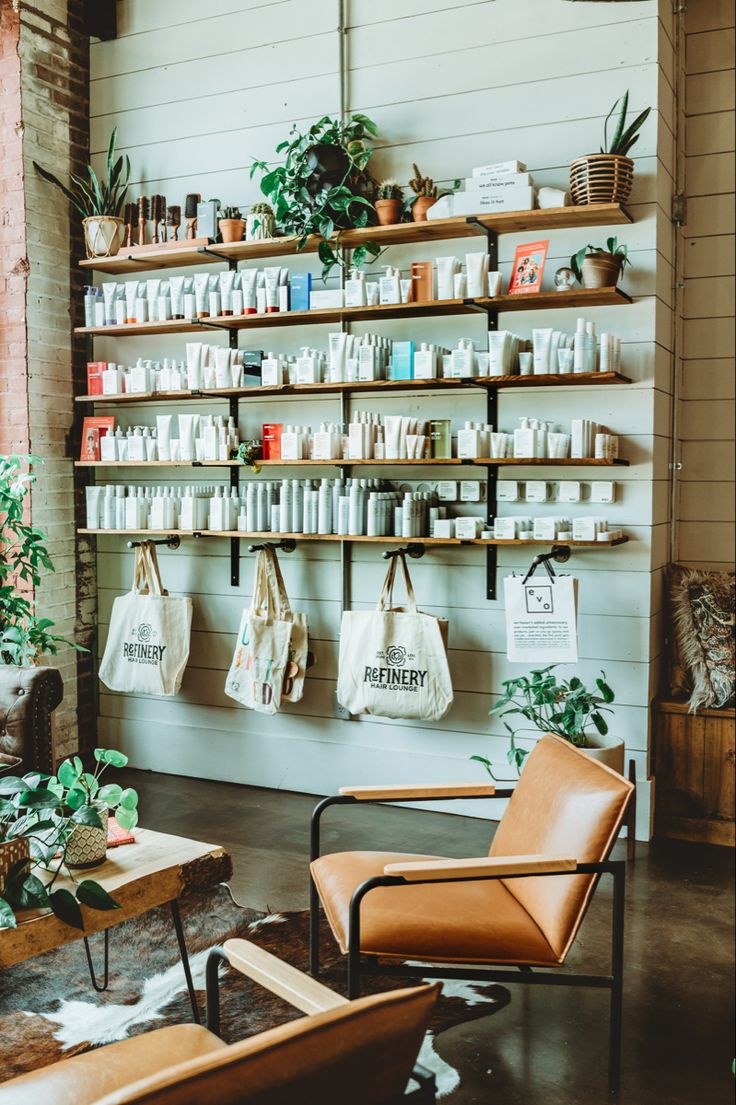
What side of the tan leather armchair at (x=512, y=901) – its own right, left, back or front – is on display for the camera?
left

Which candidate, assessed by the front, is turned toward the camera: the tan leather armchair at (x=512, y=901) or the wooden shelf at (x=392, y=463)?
the wooden shelf

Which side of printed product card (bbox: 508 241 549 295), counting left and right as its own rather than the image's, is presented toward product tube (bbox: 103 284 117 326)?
right

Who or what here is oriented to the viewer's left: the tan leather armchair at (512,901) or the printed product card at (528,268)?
the tan leather armchair

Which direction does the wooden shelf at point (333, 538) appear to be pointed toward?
toward the camera

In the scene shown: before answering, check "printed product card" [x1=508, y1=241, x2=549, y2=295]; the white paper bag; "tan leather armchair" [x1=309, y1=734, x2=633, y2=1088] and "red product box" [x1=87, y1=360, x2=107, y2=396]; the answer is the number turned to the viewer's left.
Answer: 1

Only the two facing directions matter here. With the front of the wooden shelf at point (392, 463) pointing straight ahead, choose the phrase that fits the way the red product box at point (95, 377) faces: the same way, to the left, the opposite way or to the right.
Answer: the same way

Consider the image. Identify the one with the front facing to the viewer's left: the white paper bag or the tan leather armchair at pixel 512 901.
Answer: the tan leather armchair

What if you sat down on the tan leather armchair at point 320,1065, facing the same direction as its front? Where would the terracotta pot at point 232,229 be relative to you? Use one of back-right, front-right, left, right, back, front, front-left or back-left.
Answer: front-right

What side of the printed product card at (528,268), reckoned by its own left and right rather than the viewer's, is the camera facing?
front

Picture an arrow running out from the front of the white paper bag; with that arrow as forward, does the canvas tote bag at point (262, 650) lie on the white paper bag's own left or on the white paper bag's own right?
on the white paper bag's own right

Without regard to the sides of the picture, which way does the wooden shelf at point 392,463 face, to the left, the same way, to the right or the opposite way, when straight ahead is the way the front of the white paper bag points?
the same way

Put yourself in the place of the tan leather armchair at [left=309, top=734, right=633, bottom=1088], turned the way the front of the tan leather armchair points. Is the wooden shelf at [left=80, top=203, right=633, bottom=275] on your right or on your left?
on your right

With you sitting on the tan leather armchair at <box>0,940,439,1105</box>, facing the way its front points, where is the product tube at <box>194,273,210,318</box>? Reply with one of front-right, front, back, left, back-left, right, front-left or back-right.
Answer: front-right

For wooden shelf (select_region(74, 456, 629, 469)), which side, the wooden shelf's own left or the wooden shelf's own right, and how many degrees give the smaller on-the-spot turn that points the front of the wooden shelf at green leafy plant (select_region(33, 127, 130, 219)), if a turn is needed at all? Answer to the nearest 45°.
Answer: approximately 135° to the wooden shelf's own right

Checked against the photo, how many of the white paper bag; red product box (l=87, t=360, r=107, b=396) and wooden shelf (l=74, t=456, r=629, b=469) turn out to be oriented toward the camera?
3
